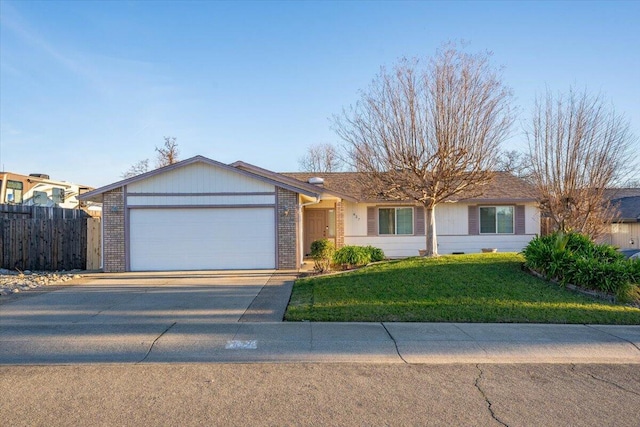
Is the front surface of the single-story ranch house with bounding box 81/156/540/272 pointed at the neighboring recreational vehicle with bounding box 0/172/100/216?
no

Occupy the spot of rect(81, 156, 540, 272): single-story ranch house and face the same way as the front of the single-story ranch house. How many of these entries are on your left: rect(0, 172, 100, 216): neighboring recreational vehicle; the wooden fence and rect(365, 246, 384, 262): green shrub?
1

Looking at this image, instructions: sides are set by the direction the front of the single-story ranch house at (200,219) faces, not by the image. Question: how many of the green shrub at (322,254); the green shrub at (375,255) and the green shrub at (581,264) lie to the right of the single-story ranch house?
0

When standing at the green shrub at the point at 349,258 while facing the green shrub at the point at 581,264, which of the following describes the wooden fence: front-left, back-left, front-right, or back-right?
back-right

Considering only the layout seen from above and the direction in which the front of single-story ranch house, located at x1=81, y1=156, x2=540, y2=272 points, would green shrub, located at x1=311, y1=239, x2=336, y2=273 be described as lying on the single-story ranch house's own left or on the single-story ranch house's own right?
on the single-story ranch house's own left

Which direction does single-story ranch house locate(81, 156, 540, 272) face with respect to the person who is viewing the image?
facing the viewer

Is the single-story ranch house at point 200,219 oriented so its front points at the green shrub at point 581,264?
no

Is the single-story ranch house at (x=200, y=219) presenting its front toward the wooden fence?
no
